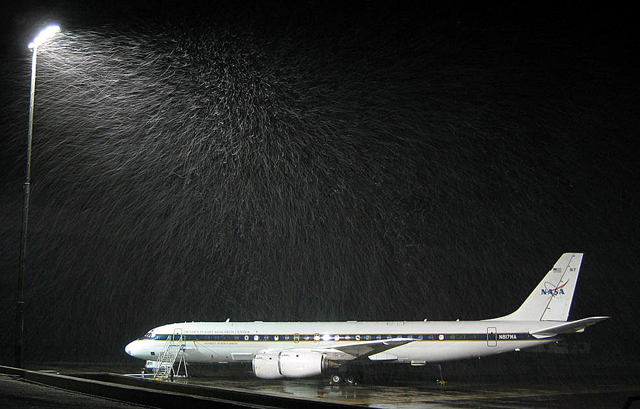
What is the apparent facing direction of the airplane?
to the viewer's left
